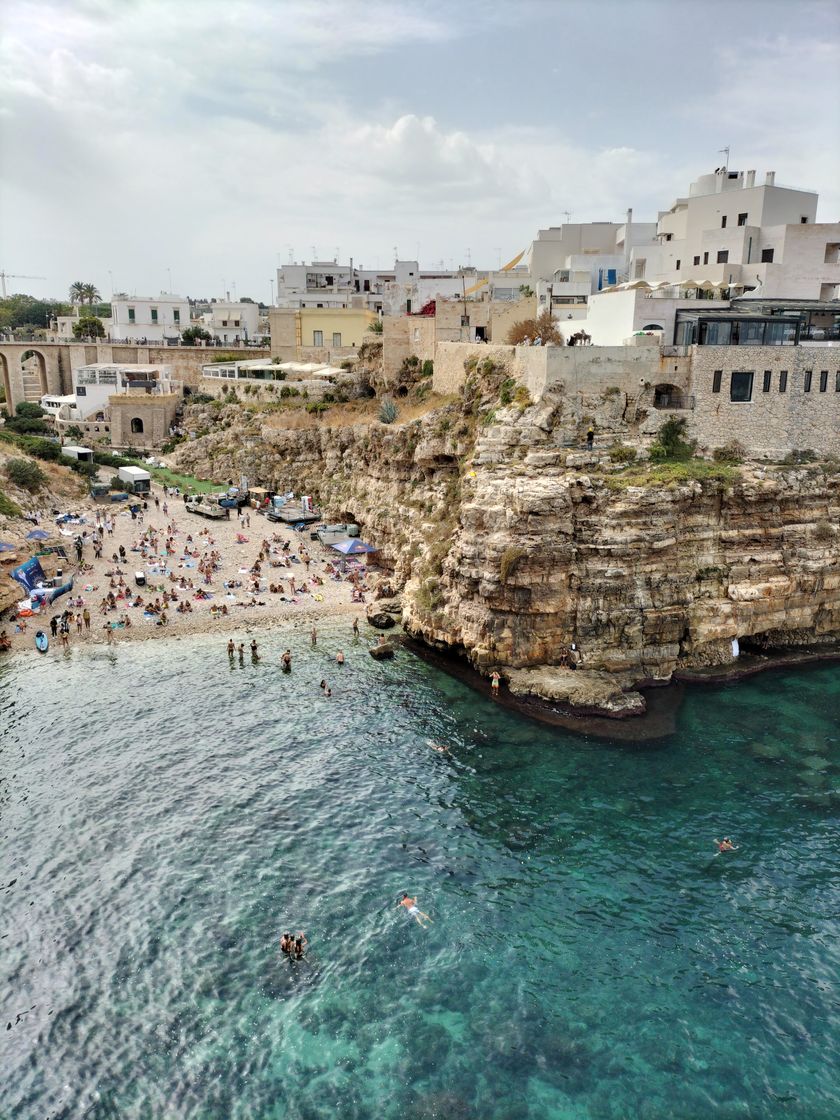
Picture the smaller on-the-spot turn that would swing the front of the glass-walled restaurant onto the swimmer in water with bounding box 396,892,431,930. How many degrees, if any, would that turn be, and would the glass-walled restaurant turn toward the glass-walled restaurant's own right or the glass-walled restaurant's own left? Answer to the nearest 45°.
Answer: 0° — it already faces them

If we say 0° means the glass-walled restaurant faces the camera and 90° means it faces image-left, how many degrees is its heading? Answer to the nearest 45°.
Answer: approximately 0°

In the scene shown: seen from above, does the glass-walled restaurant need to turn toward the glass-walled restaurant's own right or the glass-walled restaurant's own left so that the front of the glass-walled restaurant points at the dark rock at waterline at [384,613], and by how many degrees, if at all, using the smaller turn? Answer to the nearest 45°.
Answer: approximately 45° to the glass-walled restaurant's own right

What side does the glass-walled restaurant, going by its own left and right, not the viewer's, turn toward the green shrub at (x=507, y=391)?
right
